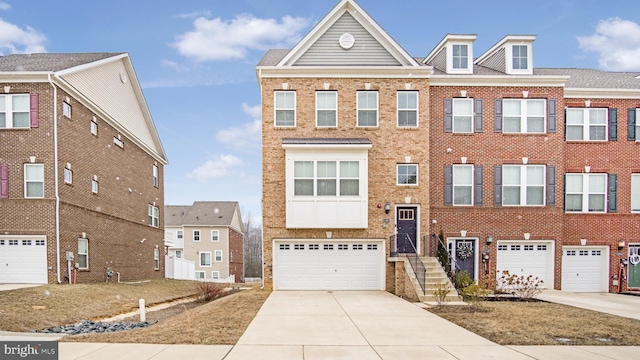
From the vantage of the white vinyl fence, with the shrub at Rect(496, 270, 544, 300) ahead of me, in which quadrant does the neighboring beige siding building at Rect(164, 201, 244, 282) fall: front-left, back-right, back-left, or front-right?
back-left

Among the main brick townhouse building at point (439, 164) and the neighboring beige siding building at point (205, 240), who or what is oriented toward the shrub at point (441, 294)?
the main brick townhouse building at point (439, 164)

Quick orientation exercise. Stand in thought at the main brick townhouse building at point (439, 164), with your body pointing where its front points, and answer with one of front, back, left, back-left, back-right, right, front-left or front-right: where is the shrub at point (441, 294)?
front

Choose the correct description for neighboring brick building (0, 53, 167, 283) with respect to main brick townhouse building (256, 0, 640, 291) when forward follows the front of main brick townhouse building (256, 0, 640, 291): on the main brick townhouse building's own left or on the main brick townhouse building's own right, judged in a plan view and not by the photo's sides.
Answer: on the main brick townhouse building's own right

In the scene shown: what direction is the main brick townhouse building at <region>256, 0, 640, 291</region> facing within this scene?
toward the camera

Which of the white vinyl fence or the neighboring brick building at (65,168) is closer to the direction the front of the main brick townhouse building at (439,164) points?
the neighboring brick building
